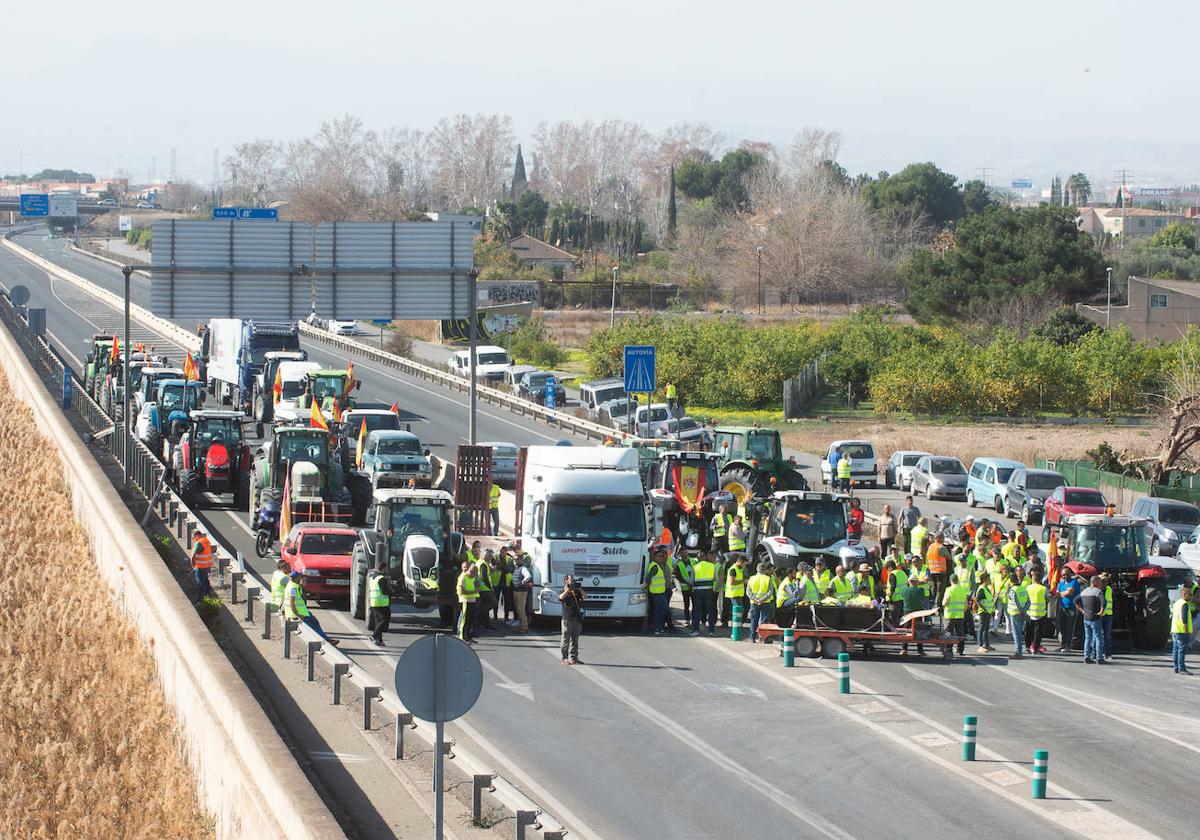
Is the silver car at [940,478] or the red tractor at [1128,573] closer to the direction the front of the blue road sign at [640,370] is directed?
the red tractor

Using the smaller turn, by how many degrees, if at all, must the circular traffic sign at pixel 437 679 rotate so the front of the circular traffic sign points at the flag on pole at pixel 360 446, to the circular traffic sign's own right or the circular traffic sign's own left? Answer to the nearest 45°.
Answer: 0° — it already faces it

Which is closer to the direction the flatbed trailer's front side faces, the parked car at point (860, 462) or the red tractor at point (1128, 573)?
the red tractor

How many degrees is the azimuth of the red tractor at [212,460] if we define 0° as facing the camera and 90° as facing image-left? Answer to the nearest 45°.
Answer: approximately 0°

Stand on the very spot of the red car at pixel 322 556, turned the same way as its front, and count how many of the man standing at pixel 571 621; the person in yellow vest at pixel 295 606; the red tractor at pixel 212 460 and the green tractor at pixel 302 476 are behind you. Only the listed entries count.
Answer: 2

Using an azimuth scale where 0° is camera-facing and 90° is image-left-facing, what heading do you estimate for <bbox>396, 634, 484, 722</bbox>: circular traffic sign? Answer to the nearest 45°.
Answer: approximately 180°

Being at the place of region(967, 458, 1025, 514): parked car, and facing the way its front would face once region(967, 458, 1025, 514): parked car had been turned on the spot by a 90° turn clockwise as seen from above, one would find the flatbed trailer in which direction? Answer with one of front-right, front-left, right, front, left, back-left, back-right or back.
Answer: front-left

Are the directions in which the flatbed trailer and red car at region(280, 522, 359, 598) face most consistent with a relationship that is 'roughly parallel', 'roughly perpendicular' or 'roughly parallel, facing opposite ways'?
roughly perpendicular

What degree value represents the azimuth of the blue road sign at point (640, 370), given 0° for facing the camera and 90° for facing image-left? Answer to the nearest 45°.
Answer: approximately 0°

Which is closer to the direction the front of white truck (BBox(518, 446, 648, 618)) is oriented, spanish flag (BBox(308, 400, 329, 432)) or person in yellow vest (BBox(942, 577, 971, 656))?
the person in yellow vest
